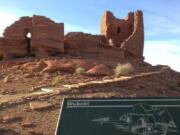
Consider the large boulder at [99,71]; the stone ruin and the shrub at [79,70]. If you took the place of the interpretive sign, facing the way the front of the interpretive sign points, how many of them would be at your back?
3

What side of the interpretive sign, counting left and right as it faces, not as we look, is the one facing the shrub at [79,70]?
back

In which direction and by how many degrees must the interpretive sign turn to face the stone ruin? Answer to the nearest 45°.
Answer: approximately 180°

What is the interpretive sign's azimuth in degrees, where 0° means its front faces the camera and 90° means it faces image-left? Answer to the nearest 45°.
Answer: approximately 0°

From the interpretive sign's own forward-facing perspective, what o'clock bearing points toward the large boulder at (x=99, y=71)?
The large boulder is roughly at 6 o'clock from the interpretive sign.
